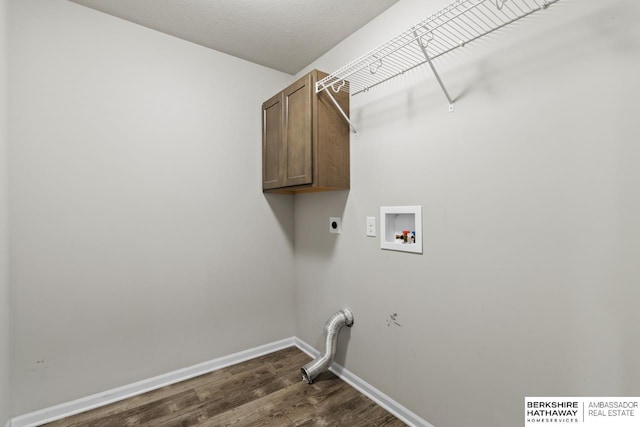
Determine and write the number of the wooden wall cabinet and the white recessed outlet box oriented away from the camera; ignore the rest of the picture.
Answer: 0

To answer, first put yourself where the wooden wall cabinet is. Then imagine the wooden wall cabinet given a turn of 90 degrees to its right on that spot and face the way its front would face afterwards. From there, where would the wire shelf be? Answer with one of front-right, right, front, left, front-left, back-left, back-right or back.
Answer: back

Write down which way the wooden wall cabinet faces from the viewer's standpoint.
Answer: facing the viewer and to the left of the viewer
